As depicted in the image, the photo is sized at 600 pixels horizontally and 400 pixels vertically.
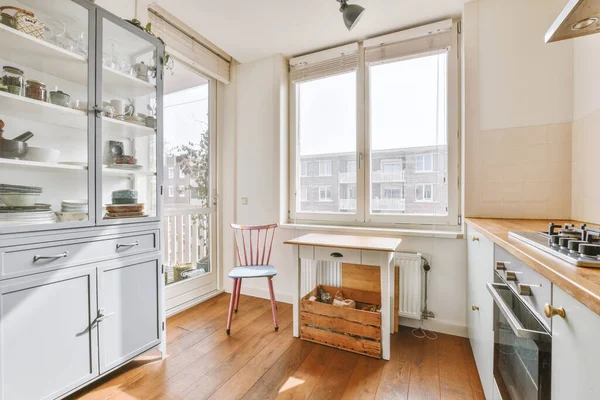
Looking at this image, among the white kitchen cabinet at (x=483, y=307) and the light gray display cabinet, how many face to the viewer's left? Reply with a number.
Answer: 1

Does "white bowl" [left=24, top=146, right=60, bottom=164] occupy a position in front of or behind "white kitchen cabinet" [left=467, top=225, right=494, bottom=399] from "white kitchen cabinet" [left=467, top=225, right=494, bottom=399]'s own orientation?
in front

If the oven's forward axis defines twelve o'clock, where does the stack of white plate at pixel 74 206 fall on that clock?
The stack of white plate is roughly at 11 o'clock from the oven.

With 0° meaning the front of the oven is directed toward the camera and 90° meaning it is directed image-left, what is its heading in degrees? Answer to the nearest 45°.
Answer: approximately 90°

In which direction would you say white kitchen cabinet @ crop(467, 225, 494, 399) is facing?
to the viewer's left

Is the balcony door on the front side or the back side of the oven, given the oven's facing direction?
on the front side

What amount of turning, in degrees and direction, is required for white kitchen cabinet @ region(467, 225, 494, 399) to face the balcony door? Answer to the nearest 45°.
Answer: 0° — it already faces it

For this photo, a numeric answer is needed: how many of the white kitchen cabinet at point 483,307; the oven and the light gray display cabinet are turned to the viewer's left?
2
